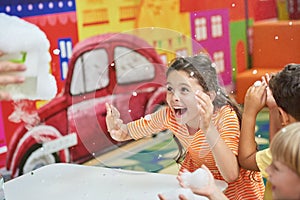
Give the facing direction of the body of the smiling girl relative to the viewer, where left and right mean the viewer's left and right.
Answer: facing the viewer and to the left of the viewer

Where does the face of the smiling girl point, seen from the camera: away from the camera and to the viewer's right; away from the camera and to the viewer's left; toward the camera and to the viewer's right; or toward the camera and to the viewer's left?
toward the camera and to the viewer's left

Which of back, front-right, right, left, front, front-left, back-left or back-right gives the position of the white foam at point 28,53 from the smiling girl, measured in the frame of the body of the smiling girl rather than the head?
front
